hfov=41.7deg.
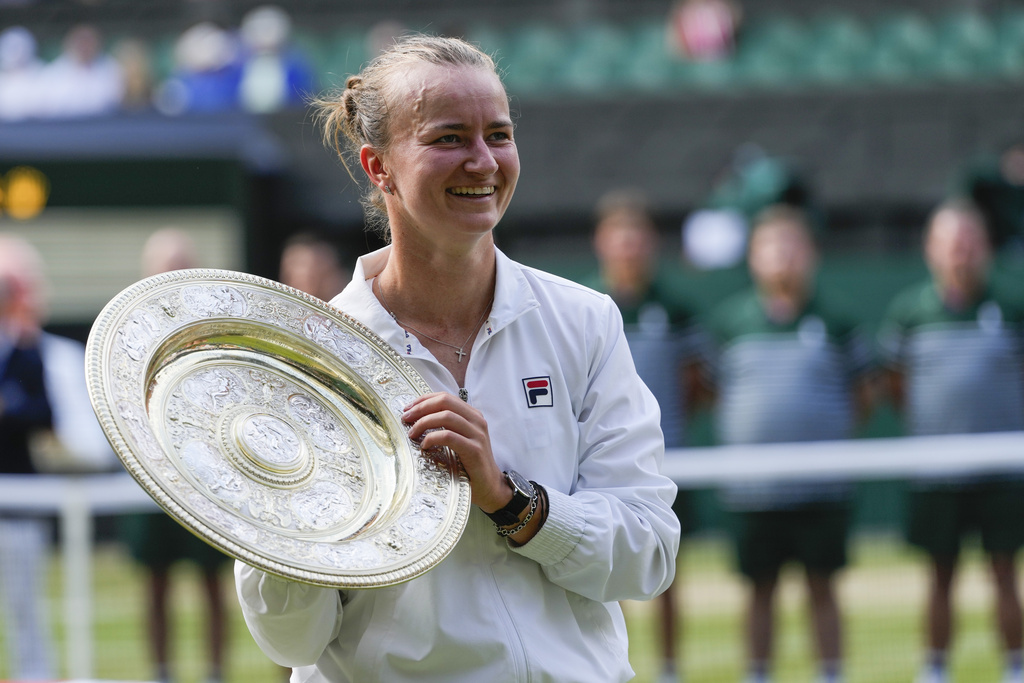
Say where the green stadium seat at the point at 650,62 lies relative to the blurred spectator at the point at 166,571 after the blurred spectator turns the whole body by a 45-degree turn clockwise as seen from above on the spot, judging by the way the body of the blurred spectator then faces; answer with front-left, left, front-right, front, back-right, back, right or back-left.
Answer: back

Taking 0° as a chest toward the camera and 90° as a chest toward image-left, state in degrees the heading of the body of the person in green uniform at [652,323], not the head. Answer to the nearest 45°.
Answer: approximately 0°

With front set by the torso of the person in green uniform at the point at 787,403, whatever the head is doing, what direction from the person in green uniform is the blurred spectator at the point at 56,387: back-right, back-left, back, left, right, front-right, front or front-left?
right

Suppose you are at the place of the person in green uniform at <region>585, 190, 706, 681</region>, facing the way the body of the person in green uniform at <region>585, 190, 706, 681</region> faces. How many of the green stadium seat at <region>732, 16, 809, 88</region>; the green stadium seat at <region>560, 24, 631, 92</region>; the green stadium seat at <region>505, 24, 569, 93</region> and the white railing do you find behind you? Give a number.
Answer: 3

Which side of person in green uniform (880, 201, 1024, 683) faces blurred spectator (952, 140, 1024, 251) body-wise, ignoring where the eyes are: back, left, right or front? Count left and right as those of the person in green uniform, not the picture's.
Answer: back

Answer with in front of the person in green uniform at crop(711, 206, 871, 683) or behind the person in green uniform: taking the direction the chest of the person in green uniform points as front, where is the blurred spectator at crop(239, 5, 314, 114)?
behind

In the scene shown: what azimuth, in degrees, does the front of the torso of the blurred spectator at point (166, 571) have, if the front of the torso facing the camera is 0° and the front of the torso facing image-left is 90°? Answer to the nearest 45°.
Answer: approximately 0°
